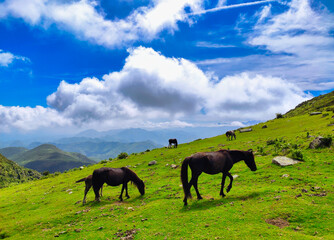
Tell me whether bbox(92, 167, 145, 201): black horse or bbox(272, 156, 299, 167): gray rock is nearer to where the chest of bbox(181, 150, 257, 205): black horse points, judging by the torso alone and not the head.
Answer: the gray rock

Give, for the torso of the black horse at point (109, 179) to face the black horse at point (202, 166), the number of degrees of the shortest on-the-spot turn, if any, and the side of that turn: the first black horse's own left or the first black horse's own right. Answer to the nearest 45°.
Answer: approximately 45° to the first black horse's own right

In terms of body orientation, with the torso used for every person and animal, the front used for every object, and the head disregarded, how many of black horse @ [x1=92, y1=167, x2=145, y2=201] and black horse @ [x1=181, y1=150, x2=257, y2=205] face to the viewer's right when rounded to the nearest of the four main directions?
2

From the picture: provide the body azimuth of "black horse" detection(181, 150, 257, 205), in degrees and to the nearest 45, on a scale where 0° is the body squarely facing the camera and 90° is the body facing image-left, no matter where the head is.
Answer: approximately 270°

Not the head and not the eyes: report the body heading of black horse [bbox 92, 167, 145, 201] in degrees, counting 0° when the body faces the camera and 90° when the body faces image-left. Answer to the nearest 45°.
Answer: approximately 270°

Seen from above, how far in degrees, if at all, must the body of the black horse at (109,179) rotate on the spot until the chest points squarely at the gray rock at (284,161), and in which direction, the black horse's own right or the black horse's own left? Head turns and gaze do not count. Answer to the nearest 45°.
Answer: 0° — it already faces it
